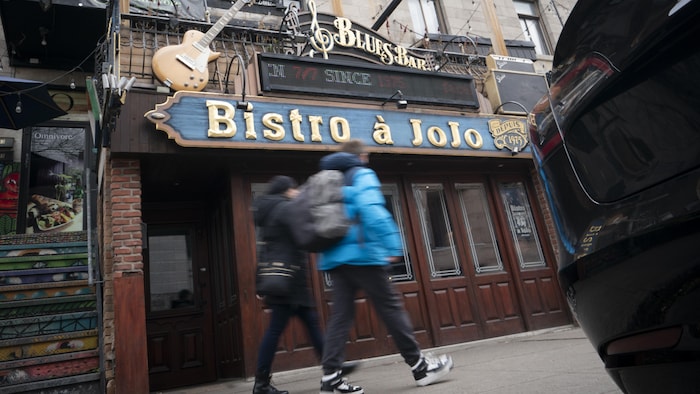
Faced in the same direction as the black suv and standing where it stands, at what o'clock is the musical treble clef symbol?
The musical treble clef symbol is roughly at 9 o'clock from the black suv.

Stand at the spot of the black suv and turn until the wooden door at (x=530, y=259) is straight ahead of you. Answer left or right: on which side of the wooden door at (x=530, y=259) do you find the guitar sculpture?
left

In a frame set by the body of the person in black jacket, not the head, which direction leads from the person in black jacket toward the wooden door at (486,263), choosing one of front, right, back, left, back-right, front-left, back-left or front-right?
front-left

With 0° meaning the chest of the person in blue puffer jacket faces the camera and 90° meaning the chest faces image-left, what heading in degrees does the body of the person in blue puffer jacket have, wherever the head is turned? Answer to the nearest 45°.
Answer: approximately 270°

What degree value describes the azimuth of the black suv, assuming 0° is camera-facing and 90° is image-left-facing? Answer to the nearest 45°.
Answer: approximately 225°

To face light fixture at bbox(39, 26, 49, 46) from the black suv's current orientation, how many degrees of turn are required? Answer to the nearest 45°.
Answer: approximately 135° to its left

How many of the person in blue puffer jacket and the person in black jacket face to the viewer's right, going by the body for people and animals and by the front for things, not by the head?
2

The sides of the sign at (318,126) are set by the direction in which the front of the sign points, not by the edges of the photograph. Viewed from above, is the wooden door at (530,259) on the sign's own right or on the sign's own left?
on the sign's own left

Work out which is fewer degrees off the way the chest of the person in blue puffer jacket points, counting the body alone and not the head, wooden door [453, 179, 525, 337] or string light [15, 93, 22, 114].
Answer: the wooden door

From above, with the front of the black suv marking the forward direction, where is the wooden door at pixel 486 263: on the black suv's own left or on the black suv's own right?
on the black suv's own left

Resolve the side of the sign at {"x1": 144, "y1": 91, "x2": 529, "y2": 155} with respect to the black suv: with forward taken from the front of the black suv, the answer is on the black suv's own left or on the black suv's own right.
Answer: on the black suv's own left

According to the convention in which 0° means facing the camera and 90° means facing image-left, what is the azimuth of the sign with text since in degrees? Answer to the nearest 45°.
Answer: approximately 315°
